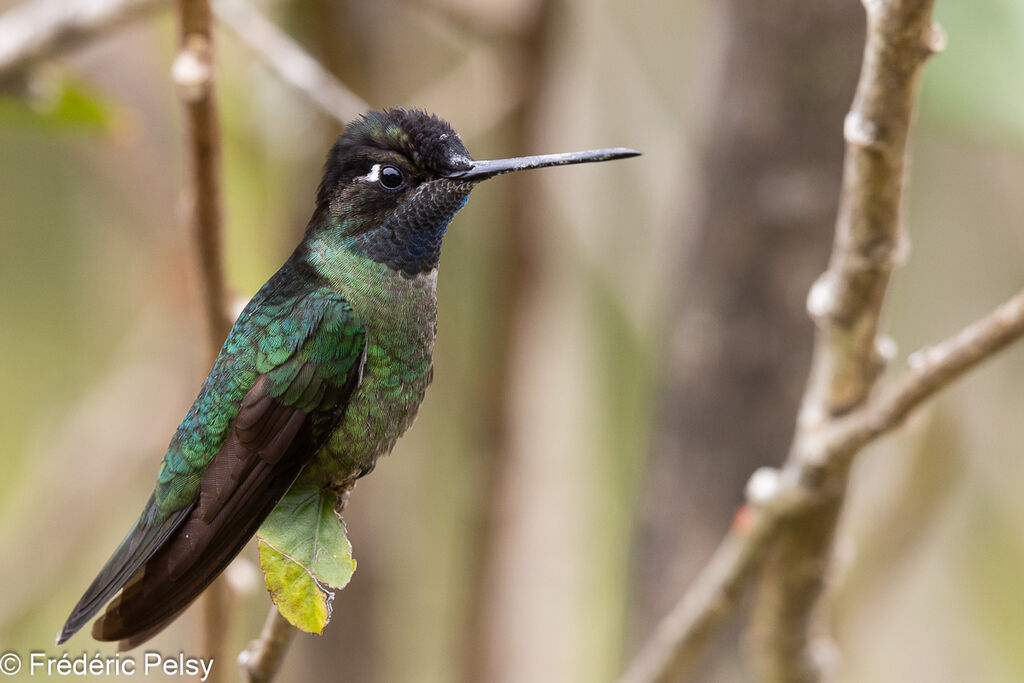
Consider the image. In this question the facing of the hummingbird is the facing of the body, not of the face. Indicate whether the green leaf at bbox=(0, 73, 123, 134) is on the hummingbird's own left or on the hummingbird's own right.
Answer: on the hummingbird's own left

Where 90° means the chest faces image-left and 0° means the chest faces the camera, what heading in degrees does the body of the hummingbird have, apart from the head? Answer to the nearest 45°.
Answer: approximately 270°

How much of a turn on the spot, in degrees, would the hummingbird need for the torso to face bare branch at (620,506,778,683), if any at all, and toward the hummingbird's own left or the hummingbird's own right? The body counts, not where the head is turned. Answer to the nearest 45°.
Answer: approximately 45° to the hummingbird's own left

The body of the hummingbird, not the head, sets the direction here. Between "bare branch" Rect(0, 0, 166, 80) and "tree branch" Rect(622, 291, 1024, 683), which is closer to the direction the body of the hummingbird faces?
the tree branch

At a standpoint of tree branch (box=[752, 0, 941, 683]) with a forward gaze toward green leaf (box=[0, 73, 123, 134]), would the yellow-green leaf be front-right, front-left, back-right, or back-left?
front-left

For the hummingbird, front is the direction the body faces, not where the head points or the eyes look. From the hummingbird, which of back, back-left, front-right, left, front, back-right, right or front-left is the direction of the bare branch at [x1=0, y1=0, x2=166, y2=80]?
back-left

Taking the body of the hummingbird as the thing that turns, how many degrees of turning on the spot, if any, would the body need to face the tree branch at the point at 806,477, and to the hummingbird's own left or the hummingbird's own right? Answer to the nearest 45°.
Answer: approximately 45° to the hummingbird's own left
